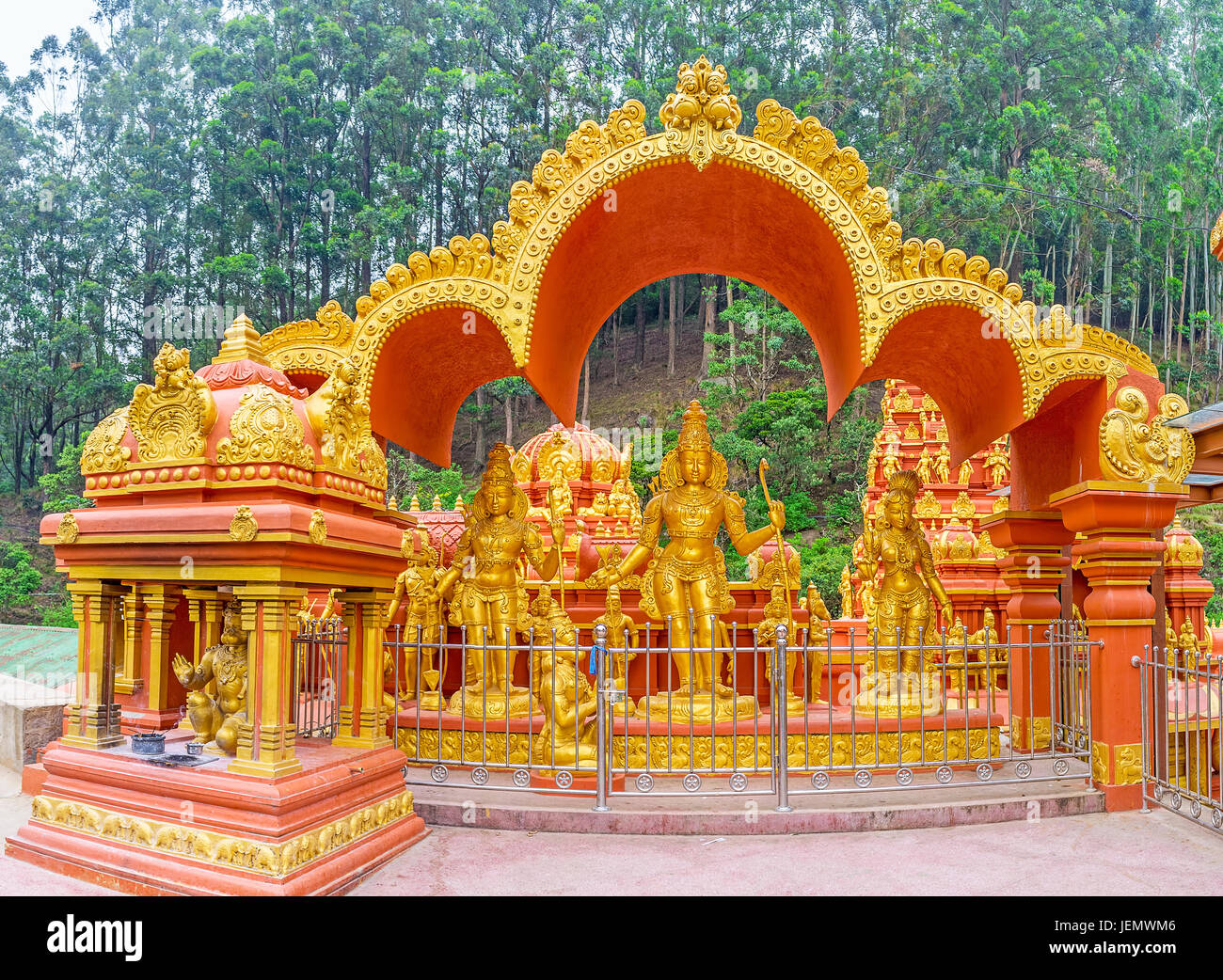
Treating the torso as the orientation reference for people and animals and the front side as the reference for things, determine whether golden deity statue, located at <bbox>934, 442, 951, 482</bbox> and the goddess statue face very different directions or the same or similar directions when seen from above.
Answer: same or similar directions

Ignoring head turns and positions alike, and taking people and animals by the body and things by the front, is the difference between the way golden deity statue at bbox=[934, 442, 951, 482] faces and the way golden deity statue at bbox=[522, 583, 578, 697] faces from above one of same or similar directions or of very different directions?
same or similar directions

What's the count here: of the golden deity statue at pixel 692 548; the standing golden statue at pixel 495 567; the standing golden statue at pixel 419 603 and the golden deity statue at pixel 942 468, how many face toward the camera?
4

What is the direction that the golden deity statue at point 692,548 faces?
toward the camera

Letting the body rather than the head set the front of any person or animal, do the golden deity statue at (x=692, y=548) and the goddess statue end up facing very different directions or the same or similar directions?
same or similar directions

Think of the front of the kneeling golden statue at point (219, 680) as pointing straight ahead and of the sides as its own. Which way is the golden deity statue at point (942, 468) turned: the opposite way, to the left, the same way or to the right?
the same way

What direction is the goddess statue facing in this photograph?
toward the camera

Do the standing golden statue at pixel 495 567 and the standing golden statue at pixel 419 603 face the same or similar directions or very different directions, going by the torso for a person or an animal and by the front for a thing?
same or similar directions

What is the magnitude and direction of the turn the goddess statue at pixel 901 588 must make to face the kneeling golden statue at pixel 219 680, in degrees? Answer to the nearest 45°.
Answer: approximately 45° to its right

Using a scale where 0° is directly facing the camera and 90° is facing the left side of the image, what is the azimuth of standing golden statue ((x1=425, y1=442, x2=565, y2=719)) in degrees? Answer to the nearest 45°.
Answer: approximately 0°
